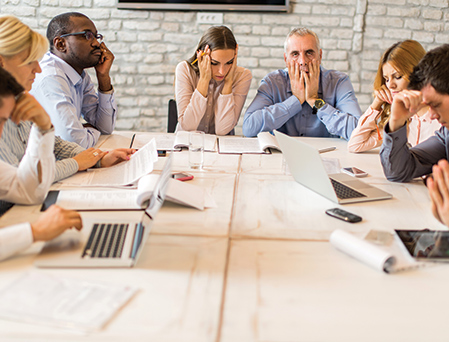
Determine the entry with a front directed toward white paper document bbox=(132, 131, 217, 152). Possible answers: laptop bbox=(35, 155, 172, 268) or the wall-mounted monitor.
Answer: the wall-mounted monitor

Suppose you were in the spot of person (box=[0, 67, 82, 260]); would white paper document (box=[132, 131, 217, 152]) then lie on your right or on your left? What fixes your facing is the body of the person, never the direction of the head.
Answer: on your left

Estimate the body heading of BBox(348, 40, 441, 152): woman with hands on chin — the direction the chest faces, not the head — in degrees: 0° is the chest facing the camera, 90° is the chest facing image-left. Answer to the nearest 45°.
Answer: approximately 45°

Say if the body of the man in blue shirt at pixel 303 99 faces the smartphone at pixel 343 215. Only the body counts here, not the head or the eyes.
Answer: yes

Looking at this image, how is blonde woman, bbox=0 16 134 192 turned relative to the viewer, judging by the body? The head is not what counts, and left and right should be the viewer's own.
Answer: facing to the right of the viewer
